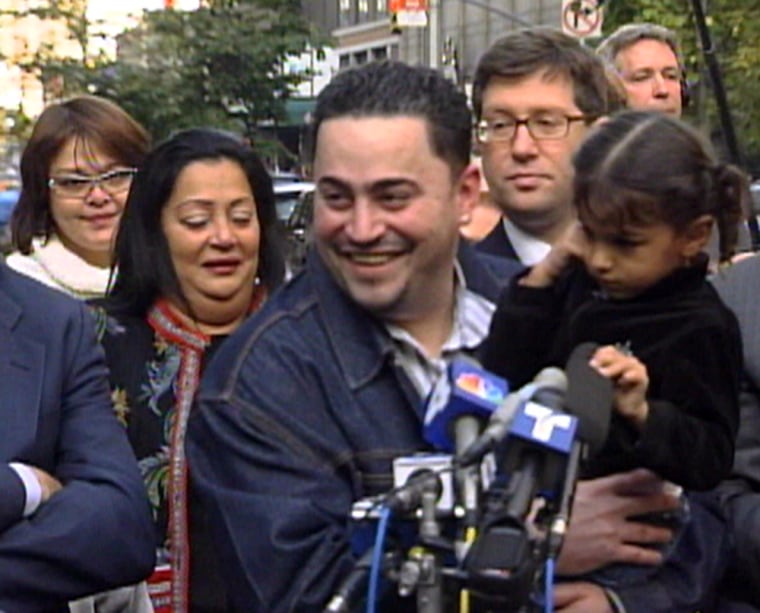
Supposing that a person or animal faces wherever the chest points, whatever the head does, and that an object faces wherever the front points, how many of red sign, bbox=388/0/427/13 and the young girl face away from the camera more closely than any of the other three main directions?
0

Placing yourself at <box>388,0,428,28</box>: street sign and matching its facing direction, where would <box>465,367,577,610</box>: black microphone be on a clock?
The black microphone is roughly at 12 o'clock from the street sign.

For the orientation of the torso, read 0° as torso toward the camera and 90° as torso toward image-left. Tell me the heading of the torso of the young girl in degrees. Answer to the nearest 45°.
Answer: approximately 45°

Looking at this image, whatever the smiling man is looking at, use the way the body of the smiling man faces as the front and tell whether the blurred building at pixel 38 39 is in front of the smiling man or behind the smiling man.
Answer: behind

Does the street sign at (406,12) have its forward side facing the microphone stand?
yes

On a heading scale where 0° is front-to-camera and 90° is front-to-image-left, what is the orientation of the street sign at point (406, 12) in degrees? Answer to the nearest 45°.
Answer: approximately 0°

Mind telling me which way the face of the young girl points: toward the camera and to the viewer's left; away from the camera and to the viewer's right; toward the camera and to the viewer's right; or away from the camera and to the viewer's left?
toward the camera and to the viewer's left

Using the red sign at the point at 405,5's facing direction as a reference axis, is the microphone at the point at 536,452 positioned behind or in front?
in front

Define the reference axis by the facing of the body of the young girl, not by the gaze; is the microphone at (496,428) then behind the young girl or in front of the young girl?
in front

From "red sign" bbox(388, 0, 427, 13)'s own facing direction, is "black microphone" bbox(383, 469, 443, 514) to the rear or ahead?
ahead

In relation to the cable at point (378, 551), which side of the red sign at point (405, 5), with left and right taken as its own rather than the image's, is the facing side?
front

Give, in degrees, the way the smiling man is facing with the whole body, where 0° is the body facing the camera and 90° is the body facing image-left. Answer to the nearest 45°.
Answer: approximately 315°
